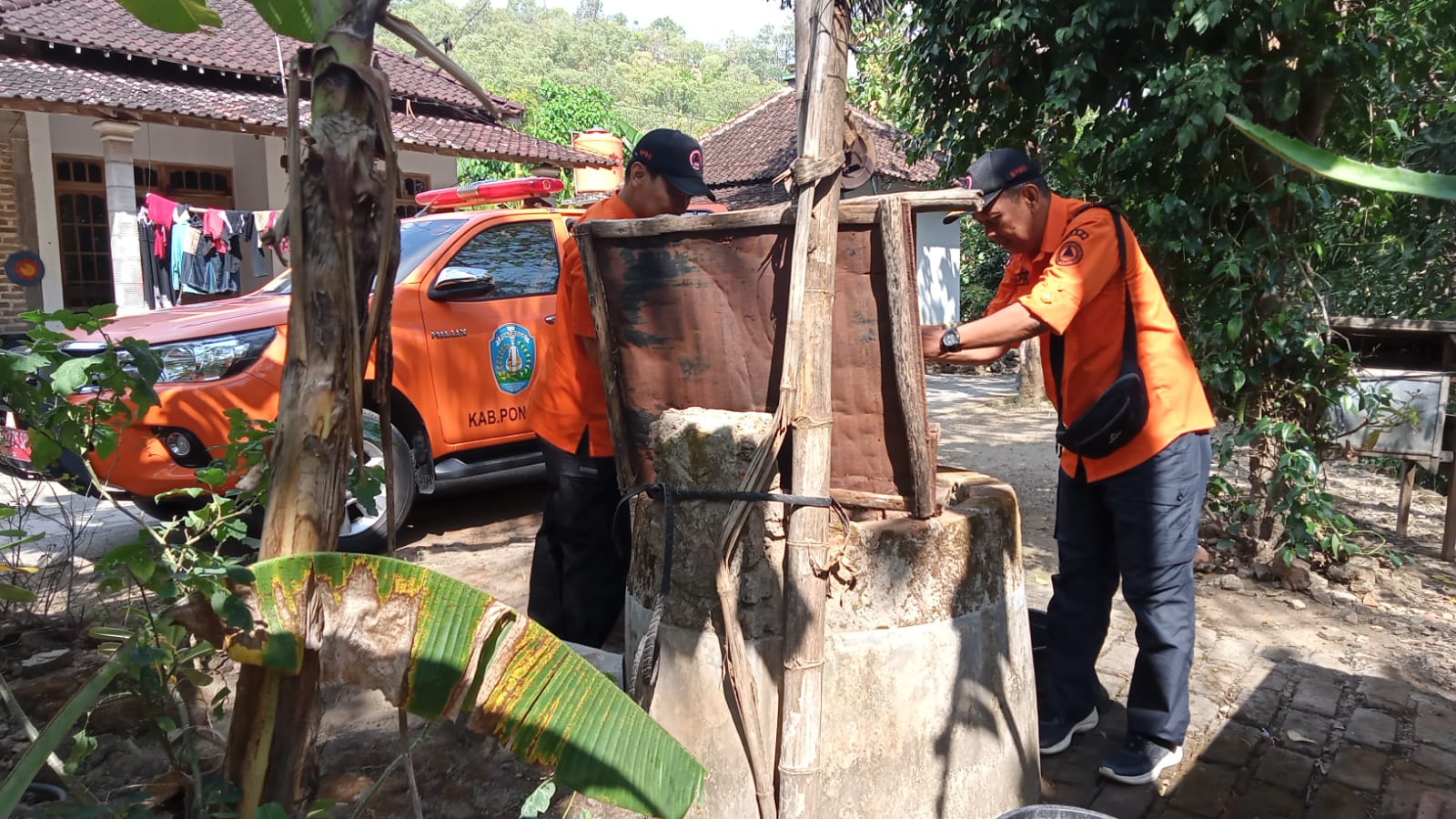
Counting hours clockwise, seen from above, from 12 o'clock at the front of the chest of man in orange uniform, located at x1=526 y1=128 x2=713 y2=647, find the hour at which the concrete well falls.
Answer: The concrete well is roughly at 2 o'clock from the man in orange uniform.

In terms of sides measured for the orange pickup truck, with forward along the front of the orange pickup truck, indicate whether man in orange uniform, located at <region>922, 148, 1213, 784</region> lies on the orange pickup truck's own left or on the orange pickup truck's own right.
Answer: on the orange pickup truck's own left

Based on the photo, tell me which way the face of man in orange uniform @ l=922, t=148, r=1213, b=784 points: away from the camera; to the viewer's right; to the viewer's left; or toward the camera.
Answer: to the viewer's left

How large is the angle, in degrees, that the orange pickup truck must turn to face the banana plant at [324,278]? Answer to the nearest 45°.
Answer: approximately 45° to its left

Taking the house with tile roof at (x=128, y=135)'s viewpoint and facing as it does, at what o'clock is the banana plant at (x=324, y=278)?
The banana plant is roughly at 1 o'clock from the house with tile roof.

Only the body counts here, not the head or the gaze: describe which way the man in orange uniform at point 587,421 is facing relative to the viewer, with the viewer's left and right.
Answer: facing to the right of the viewer

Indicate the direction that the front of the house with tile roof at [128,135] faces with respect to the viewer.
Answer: facing the viewer and to the right of the viewer

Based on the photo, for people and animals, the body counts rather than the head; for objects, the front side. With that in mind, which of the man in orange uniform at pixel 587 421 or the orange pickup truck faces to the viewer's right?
the man in orange uniform

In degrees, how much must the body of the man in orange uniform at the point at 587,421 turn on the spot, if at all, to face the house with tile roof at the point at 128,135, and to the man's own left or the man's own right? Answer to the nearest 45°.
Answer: approximately 135° to the man's own left

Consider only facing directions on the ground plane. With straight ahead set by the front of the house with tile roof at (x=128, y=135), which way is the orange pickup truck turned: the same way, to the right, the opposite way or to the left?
to the right

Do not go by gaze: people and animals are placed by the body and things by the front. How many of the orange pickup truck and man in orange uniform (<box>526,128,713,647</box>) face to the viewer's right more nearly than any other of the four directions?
1

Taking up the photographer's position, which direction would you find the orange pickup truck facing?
facing the viewer and to the left of the viewer

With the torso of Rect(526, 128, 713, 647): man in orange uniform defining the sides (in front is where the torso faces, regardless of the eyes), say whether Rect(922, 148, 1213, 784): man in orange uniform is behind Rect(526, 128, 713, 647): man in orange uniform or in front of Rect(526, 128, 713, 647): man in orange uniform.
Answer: in front
